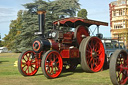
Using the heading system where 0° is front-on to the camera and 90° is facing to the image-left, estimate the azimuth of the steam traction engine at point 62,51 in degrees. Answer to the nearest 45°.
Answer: approximately 45°
